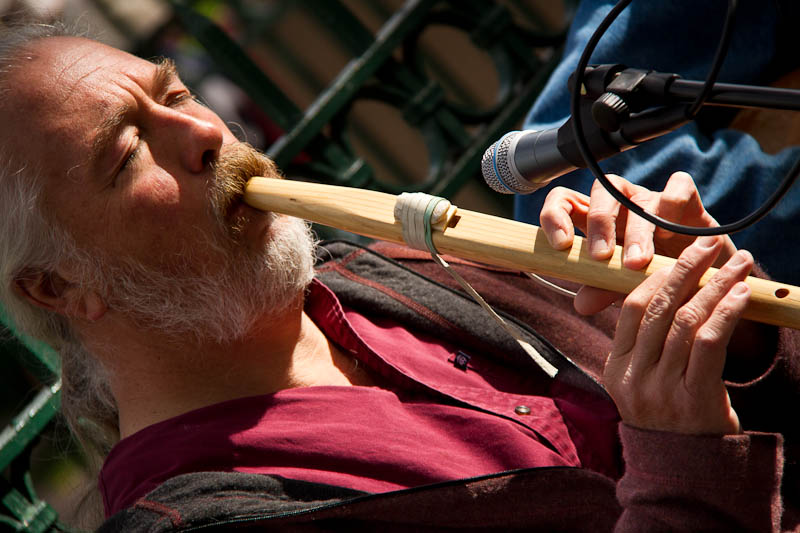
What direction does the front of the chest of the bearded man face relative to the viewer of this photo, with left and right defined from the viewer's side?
facing the viewer and to the right of the viewer

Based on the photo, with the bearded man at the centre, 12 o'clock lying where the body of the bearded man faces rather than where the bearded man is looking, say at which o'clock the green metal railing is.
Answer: The green metal railing is roughly at 7 o'clock from the bearded man.

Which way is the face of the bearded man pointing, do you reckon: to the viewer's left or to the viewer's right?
to the viewer's right
